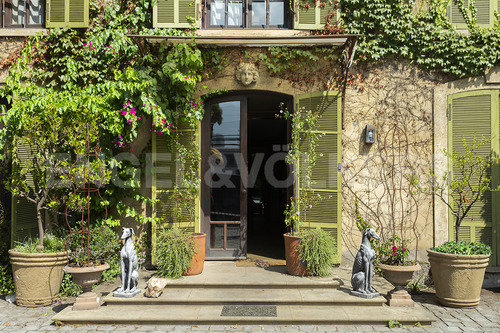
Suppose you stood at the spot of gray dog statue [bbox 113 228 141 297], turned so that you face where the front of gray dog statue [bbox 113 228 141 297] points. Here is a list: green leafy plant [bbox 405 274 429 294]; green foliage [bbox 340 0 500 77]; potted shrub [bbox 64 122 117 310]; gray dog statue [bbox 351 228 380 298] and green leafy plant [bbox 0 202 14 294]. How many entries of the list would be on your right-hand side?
2

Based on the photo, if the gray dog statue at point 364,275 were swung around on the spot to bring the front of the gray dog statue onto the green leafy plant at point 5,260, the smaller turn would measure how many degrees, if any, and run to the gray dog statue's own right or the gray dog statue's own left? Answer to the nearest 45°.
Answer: approximately 135° to the gray dog statue's own right

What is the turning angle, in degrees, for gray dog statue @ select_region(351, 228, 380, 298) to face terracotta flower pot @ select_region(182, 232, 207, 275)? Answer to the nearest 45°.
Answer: approximately 135° to its right

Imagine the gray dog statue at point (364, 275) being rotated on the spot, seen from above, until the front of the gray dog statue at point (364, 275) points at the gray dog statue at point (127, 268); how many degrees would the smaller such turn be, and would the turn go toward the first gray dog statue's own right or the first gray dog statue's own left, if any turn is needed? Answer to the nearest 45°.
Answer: approximately 135° to the first gray dog statue's own right

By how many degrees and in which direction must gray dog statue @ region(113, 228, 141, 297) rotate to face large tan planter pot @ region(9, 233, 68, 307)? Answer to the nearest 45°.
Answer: approximately 90° to its right

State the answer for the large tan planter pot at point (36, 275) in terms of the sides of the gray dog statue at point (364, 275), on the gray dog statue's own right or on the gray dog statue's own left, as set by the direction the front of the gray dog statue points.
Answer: on the gray dog statue's own right

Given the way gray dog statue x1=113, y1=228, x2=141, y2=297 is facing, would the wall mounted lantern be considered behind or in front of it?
behind

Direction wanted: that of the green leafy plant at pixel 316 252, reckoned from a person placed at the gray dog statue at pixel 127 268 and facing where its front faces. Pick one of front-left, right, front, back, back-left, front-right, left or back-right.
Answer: back-left
